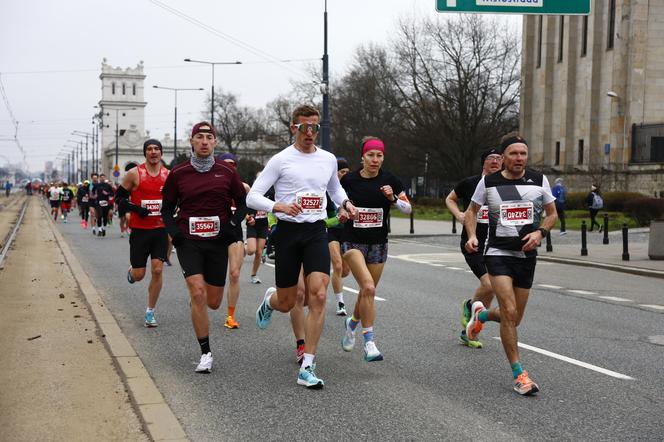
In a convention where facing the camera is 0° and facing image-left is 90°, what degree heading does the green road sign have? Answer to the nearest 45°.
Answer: approximately 0°

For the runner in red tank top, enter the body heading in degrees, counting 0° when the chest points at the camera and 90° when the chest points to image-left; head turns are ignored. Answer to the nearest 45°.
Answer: approximately 0°

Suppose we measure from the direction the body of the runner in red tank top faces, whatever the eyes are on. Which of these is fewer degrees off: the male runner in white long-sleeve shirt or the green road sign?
the male runner in white long-sleeve shirt

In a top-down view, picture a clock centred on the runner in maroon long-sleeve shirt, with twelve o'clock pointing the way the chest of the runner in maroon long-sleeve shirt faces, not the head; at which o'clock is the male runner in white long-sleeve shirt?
The male runner in white long-sleeve shirt is roughly at 10 o'clock from the runner in maroon long-sleeve shirt.

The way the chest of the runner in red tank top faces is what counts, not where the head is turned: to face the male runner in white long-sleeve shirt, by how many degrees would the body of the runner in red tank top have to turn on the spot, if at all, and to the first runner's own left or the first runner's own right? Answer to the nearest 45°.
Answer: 0° — they already face them
